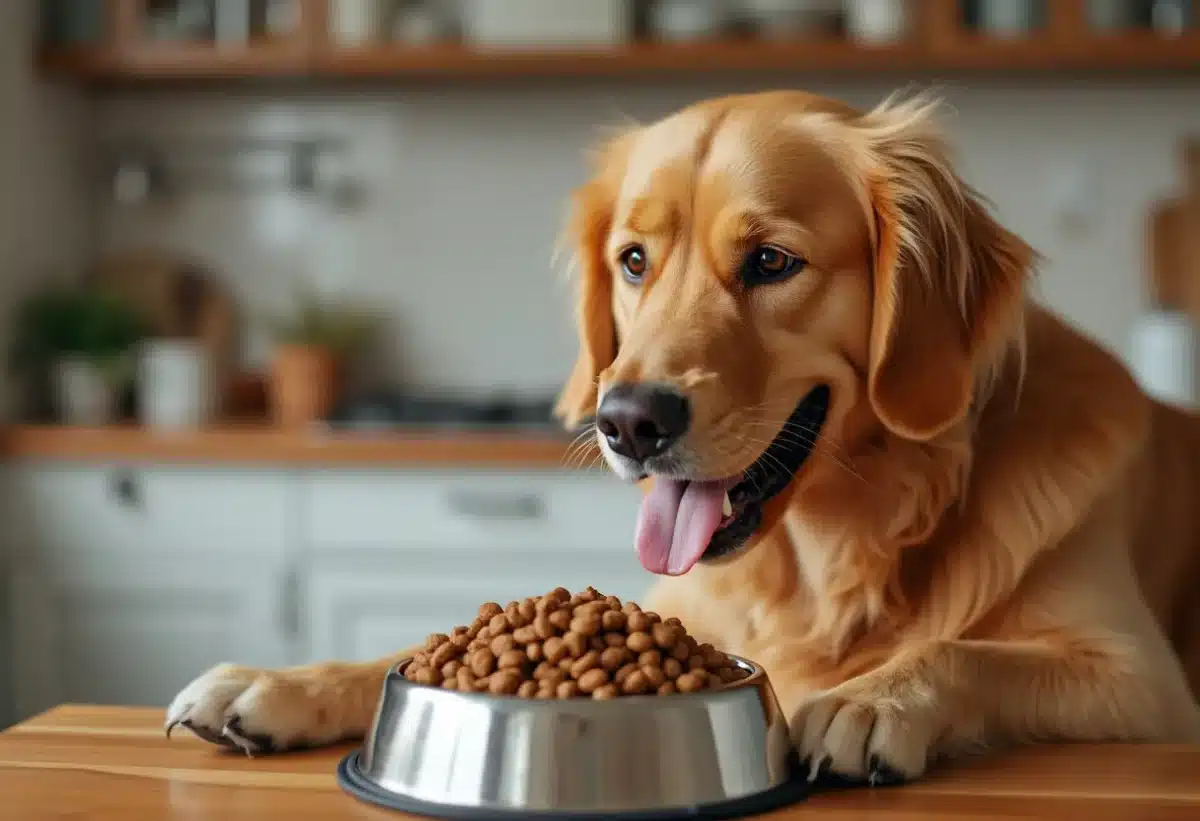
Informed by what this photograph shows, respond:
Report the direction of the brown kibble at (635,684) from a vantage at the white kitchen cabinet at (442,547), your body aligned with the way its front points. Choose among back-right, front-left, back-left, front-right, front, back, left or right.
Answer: front

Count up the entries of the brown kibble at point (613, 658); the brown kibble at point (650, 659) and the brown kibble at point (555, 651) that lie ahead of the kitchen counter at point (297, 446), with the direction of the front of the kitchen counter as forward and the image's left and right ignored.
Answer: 3

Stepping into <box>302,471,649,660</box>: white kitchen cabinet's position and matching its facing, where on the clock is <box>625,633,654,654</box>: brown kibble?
The brown kibble is roughly at 12 o'clock from the white kitchen cabinet.

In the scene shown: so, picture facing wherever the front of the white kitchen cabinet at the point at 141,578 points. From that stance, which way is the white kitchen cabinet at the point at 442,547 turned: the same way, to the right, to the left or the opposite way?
the same way

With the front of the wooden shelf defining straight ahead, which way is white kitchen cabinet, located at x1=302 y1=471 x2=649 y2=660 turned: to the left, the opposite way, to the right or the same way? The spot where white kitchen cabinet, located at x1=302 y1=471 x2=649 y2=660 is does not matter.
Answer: the same way

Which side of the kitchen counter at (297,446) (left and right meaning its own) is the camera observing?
front

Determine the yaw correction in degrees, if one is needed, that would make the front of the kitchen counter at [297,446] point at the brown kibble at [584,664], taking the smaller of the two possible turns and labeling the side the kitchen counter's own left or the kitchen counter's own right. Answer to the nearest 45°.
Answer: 0° — it already faces it

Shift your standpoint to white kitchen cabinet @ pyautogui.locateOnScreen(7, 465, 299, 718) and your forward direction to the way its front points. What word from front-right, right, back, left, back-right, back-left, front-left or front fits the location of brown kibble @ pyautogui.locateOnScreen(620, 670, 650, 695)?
front

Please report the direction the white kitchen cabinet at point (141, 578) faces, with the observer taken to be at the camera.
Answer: facing the viewer

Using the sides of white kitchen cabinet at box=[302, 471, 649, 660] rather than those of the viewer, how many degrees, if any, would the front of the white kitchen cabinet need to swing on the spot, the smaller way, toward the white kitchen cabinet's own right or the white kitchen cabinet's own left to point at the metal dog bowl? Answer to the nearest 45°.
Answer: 0° — it already faces it

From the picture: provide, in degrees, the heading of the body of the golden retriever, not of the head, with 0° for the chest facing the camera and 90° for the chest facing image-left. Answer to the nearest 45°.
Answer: approximately 45°

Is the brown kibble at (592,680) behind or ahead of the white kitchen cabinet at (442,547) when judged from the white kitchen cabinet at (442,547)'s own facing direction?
ahead

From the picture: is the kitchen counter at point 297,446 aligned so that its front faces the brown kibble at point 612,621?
yes

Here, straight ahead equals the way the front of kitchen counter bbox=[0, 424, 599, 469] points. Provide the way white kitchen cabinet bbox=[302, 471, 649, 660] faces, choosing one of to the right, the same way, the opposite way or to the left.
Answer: the same way

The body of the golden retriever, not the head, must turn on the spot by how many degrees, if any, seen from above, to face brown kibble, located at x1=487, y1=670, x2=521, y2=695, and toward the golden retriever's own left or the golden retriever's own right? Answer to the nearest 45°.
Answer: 0° — it already faces it

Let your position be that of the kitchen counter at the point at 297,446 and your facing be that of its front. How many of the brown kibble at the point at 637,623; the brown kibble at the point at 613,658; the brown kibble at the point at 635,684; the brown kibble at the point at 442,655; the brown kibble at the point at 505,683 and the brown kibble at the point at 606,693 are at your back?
0

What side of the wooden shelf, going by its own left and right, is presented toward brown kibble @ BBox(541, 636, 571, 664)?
front

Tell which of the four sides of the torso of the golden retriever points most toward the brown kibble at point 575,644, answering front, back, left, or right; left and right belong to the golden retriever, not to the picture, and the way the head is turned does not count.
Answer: front

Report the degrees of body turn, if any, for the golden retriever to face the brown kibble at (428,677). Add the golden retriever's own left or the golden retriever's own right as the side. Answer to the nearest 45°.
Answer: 0° — it already faces it

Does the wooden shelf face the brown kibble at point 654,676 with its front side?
yes
